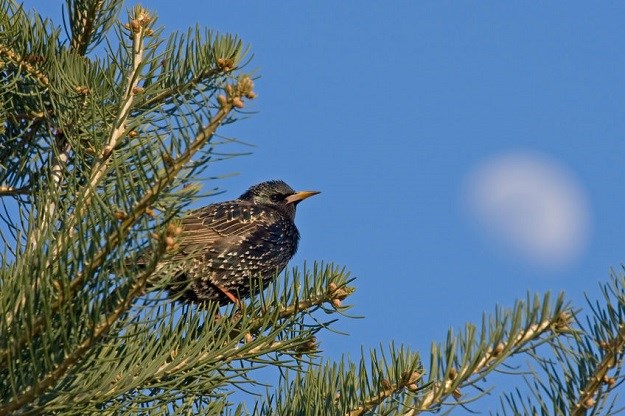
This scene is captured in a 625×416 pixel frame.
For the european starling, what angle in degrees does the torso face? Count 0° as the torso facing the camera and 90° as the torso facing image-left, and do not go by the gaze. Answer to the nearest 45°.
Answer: approximately 270°
